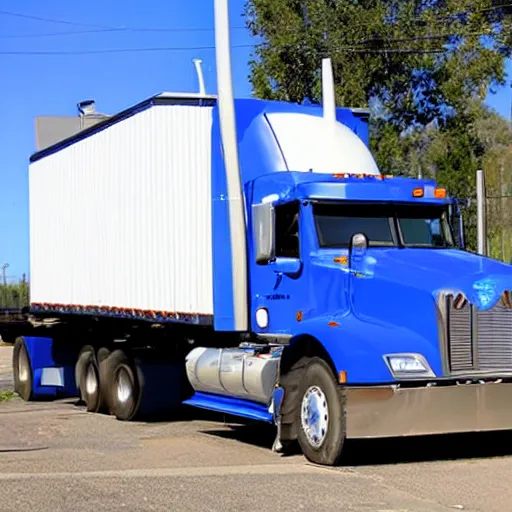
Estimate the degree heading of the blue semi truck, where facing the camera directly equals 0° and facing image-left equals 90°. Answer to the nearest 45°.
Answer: approximately 315°

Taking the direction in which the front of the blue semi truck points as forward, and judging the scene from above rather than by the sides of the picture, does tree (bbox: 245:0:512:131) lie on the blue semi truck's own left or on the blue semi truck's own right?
on the blue semi truck's own left
